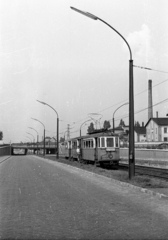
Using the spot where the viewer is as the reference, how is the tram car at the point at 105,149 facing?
facing the viewer and to the right of the viewer

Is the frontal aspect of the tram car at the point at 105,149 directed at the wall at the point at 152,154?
no
